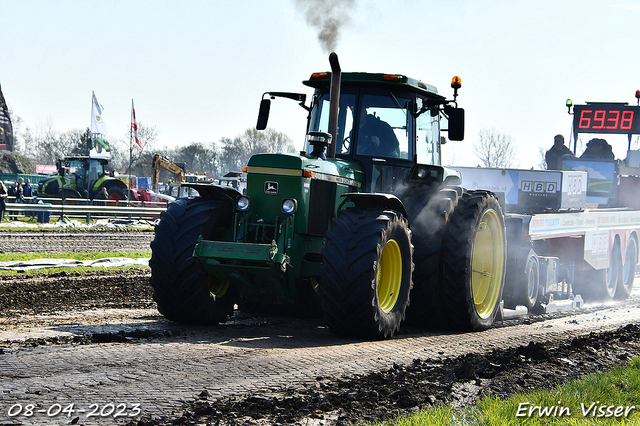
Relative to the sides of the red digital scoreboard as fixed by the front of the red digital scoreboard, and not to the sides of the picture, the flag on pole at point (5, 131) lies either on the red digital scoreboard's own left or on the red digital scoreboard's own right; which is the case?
on the red digital scoreboard's own right

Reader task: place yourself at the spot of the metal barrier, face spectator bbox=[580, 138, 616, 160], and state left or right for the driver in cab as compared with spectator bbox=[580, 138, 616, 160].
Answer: right

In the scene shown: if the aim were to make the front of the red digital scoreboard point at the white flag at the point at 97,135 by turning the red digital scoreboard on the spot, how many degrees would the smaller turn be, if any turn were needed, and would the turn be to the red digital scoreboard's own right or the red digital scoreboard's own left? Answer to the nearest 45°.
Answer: approximately 90° to the red digital scoreboard's own right

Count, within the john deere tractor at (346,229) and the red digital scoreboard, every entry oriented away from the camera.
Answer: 0

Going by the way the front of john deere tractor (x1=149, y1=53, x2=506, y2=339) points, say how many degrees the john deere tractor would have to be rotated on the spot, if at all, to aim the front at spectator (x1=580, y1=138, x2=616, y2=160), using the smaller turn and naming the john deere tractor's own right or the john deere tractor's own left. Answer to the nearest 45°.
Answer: approximately 180°

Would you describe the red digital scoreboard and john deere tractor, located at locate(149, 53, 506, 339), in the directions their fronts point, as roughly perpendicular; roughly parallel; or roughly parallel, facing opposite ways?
roughly parallel

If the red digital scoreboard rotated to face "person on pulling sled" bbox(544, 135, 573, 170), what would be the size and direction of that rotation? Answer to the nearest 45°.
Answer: approximately 45° to its right

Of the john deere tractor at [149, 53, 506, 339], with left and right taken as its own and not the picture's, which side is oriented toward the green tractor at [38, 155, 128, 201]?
right

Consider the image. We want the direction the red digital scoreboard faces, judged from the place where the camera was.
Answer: facing the viewer

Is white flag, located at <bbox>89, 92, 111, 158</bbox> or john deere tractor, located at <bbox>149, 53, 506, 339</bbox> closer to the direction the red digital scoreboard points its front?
the john deere tractor

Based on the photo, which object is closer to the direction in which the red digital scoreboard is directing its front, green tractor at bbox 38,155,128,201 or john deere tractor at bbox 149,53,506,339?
the john deere tractor

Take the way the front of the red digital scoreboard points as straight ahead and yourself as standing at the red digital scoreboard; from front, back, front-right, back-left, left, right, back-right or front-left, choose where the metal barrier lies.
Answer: right
